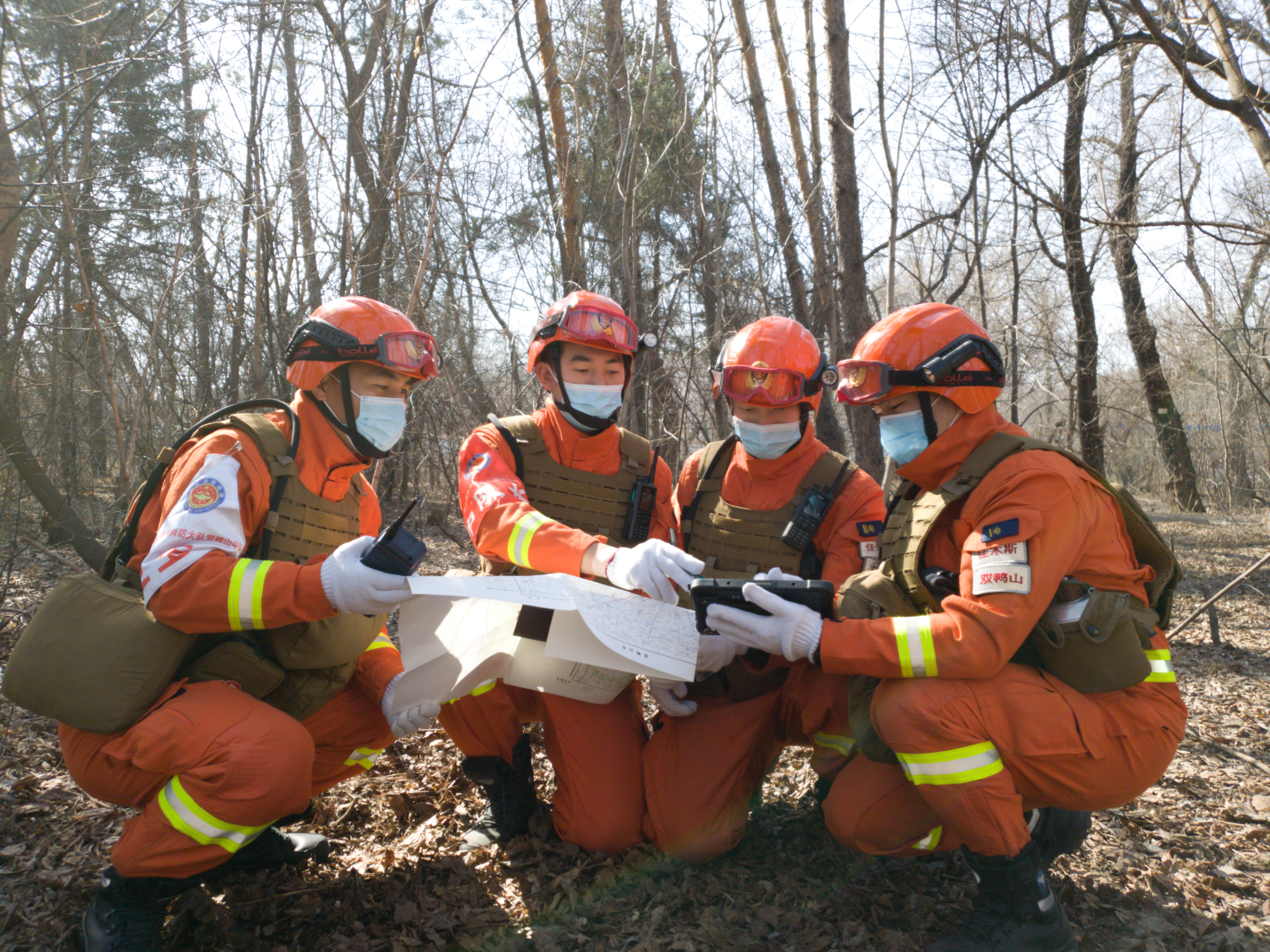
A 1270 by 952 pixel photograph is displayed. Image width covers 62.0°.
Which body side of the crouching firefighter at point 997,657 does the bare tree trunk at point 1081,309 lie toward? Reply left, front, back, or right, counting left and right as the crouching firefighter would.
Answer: right

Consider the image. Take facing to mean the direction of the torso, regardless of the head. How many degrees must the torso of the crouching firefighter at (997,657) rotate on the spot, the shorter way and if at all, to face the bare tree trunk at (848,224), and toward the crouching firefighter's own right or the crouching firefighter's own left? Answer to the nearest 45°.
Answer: approximately 90° to the crouching firefighter's own right

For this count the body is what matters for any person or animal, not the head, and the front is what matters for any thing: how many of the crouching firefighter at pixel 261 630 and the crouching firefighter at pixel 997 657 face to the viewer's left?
1

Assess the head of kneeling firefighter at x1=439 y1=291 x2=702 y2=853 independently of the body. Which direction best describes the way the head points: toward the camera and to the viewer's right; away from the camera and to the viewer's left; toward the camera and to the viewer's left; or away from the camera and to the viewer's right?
toward the camera and to the viewer's right

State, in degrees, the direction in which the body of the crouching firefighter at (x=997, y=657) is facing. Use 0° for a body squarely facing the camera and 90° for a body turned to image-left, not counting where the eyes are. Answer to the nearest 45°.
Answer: approximately 90°

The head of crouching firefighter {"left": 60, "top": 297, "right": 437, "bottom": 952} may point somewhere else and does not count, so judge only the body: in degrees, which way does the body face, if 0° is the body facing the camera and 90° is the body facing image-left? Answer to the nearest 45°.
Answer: approximately 315°

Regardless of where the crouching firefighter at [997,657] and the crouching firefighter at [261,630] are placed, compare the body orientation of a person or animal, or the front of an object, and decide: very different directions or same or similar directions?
very different directions
